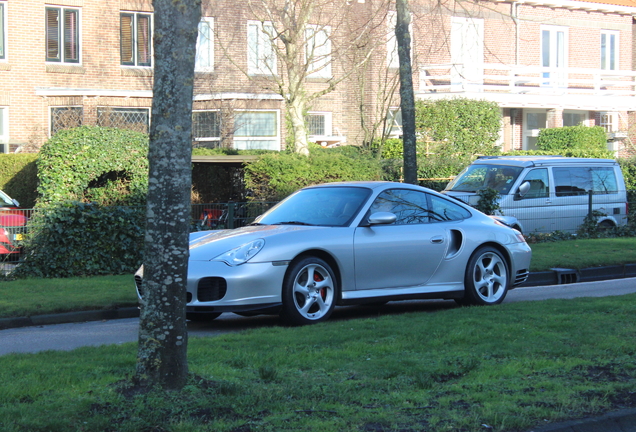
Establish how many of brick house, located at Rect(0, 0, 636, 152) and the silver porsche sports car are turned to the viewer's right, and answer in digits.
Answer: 0

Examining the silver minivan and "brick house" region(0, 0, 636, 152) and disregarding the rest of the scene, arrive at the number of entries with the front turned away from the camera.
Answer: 0

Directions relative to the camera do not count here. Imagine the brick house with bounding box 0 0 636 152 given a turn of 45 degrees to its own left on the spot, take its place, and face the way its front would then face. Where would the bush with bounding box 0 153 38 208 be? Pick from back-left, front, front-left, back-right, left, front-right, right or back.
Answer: right

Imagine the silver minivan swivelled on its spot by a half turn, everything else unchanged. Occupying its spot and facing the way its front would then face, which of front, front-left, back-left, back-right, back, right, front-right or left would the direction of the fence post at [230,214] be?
back

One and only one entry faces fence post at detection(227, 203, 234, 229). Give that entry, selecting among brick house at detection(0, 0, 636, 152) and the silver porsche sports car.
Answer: the brick house

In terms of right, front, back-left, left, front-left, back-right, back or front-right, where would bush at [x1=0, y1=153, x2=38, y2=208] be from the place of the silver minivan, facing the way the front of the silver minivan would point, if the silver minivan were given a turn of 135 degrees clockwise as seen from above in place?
left

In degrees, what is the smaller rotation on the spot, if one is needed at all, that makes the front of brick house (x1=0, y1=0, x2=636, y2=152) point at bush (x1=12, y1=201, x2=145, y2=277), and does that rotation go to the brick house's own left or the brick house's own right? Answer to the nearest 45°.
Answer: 0° — it already faces it

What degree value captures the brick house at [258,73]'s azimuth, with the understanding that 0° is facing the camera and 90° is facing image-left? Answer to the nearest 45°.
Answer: approximately 0°

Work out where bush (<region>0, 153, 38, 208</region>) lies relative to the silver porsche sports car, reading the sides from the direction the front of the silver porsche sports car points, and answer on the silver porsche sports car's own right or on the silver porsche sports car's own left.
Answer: on the silver porsche sports car's own right

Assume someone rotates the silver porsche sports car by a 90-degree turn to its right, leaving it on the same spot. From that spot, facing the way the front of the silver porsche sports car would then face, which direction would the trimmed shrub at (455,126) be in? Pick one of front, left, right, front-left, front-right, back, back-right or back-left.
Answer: front-right

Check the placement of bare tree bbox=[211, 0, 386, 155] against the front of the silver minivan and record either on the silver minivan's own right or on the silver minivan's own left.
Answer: on the silver minivan's own right

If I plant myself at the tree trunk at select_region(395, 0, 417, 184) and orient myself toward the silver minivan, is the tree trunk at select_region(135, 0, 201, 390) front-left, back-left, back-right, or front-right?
back-right

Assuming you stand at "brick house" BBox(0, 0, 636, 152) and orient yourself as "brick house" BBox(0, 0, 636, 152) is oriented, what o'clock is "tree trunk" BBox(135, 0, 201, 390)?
The tree trunk is roughly at 12 o'clock from the brick house.

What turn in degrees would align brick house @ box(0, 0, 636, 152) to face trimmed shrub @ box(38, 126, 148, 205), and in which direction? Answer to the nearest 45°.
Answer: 0° — it already faces it

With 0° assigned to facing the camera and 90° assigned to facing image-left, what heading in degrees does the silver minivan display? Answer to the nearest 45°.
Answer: approximately 45°

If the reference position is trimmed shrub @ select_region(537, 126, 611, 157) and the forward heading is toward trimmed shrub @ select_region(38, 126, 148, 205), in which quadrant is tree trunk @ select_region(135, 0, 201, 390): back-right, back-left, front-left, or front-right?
front-left

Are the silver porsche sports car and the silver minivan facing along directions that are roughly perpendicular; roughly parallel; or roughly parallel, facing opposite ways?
roughly parallel

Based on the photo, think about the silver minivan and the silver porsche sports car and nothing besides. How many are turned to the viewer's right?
0
